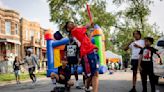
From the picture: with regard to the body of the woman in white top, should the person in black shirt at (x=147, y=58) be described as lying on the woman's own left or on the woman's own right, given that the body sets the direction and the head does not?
on the woman's own left

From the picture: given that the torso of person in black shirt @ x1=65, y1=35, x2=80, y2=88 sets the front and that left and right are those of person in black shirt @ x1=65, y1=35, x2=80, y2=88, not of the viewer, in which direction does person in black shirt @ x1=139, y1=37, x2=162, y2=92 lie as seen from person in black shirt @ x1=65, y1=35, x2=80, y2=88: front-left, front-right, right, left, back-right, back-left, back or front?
left

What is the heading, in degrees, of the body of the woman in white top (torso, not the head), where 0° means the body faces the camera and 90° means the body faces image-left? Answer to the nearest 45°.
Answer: approximately 45°

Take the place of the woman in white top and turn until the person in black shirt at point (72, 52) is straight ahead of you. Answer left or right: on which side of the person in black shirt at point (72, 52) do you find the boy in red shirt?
left

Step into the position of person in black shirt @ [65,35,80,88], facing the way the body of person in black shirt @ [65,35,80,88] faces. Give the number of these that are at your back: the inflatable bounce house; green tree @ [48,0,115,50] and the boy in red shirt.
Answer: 2

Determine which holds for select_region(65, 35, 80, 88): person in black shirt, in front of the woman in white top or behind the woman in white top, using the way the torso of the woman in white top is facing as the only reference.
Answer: in front

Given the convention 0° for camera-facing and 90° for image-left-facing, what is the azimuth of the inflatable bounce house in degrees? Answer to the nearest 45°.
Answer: approximately 0°
